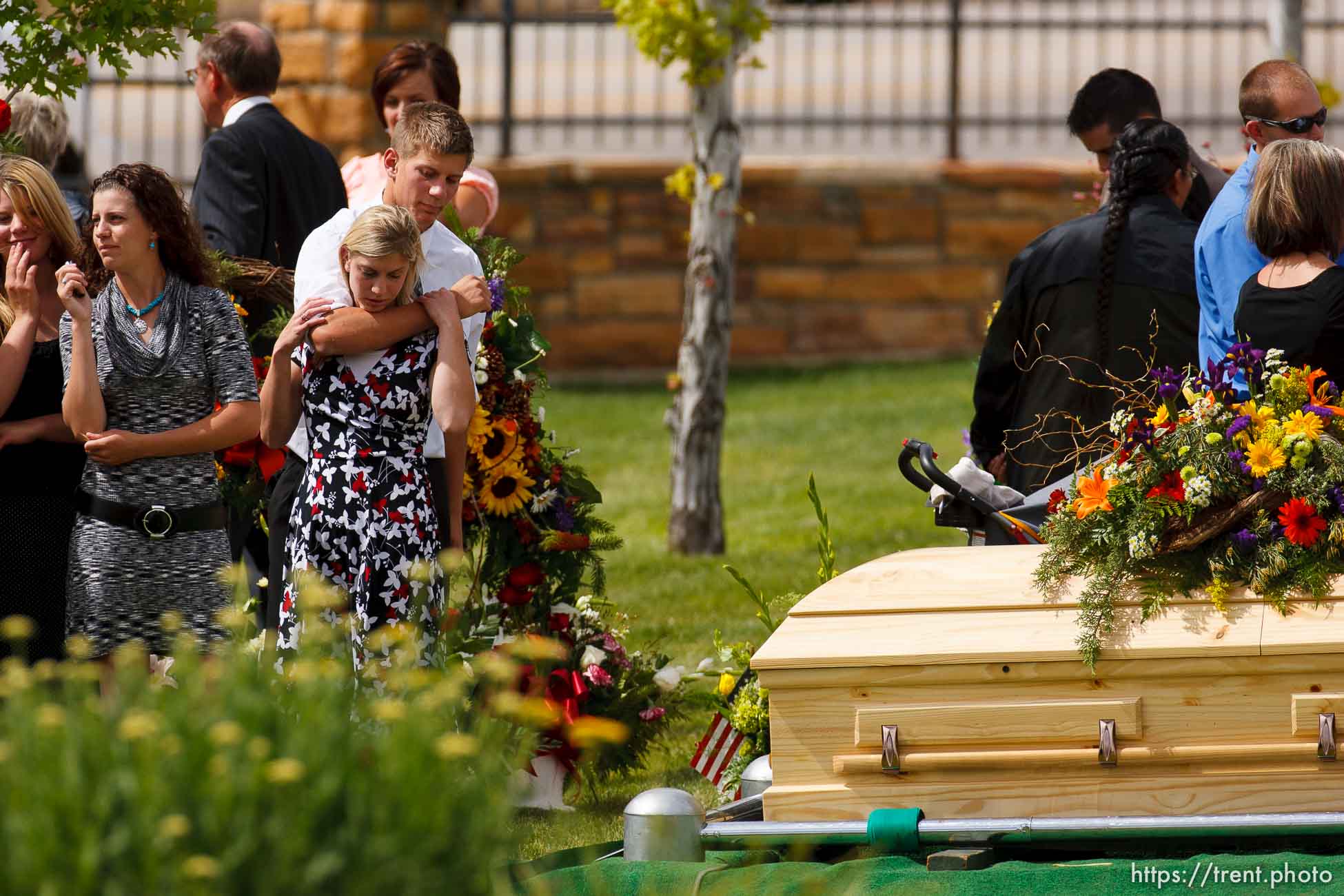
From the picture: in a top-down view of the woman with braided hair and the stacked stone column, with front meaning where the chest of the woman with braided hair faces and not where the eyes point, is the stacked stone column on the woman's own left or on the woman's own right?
on the woman's own left

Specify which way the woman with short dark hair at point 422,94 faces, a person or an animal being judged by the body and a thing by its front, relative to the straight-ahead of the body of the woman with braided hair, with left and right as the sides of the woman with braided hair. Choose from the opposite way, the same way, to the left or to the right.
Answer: the opposite way

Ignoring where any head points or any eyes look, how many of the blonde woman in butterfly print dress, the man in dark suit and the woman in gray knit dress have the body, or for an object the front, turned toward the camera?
2

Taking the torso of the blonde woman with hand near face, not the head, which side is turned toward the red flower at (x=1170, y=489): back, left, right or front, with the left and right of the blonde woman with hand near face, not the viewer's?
left

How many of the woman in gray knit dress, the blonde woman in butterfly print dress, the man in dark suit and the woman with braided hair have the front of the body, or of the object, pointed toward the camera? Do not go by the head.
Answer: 2
